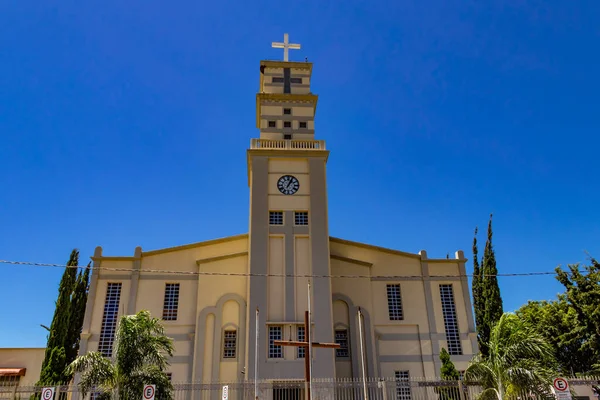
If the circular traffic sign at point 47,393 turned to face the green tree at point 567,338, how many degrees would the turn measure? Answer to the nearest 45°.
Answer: approximately 90° to its left

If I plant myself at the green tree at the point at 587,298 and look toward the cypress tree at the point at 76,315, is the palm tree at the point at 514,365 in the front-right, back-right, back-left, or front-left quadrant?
front-left

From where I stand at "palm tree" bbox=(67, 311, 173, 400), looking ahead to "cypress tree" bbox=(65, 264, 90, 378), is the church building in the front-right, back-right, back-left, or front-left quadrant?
front-right

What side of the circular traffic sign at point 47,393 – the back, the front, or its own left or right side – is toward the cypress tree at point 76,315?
back

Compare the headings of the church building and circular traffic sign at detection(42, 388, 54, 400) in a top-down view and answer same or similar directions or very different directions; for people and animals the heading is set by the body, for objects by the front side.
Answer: same or similar directions

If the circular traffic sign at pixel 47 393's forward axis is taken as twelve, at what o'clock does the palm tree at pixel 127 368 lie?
The palm tree is roughly at 8 o'clock from the circular traffic sign.

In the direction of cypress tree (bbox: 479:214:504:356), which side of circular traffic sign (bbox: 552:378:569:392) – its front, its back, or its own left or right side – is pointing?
back

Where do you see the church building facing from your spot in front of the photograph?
facing the viewer

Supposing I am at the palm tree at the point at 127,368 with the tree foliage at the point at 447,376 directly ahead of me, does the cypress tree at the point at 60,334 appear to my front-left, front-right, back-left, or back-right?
back-left

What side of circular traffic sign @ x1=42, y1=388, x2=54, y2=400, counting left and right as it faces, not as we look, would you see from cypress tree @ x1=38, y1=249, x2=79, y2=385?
back

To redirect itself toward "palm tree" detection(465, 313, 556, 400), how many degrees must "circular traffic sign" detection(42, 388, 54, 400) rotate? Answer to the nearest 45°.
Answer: approximately 45° to its left

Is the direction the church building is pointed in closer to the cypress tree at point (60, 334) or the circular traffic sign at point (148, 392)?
the circular traffic sign

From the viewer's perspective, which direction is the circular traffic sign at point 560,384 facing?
toward the camera

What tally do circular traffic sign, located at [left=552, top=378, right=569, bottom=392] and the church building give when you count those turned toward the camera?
2

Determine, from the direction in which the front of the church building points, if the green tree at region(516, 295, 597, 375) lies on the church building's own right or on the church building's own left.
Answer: on the church building's own left
